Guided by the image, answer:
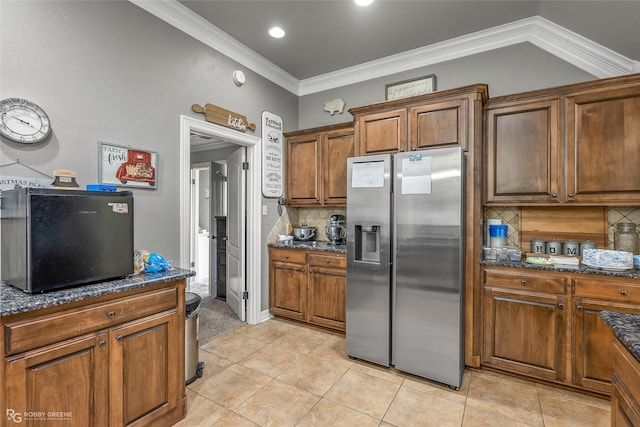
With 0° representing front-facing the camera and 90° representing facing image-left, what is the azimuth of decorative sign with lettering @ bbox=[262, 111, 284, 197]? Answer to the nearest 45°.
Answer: approximately 315°

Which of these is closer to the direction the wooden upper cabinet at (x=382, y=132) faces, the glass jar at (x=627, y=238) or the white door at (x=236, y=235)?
the white door

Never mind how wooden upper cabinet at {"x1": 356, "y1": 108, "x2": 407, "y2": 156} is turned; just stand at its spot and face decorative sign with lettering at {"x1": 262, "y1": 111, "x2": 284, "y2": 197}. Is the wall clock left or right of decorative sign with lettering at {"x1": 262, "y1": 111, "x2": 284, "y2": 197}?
left

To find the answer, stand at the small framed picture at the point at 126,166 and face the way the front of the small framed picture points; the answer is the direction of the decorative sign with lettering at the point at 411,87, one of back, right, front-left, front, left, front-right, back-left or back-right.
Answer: front-left

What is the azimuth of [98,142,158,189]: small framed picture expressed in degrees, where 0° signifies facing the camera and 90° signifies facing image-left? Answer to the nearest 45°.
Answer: approximately 315°

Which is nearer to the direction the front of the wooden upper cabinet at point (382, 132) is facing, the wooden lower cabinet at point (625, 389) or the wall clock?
the wall clock

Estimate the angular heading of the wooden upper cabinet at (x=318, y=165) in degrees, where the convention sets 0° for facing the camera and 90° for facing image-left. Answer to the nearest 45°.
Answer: approximately 45°

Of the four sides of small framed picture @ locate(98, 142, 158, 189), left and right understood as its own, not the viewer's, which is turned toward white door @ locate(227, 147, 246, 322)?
left

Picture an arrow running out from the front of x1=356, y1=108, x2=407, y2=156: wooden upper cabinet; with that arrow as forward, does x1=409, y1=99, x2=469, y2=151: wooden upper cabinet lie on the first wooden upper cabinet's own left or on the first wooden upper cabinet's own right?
on the first wooden upper cabinet's own left
